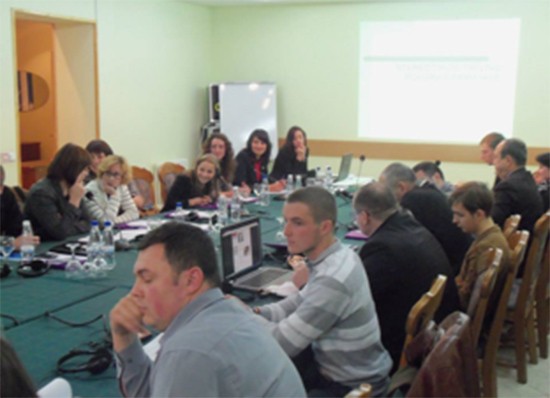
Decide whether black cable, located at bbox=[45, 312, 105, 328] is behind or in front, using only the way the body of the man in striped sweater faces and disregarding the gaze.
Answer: in front

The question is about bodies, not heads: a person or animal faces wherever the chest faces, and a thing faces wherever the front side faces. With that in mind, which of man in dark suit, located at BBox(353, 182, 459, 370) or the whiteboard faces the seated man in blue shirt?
the whiteboard

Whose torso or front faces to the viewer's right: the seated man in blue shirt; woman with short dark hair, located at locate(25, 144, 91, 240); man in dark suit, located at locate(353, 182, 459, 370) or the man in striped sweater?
the woman with short dark hair

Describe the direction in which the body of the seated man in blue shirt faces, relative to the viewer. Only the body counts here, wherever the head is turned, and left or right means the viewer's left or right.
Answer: facing to the left of the viewer

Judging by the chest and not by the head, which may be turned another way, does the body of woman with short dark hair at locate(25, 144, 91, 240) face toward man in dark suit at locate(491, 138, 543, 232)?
yes

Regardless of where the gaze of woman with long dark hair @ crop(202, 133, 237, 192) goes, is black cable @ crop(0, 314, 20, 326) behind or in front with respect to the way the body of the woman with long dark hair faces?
in front

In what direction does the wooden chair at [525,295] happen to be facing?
to the viewer's left

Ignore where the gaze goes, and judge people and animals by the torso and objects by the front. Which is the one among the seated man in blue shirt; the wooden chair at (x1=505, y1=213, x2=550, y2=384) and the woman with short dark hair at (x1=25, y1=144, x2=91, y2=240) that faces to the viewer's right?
the woman with short dark hair

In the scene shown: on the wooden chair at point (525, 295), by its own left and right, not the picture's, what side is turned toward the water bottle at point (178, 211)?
front
